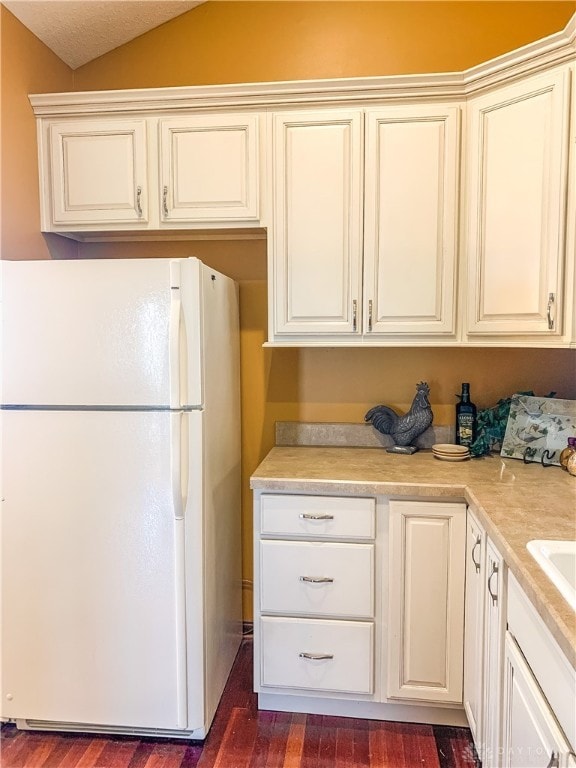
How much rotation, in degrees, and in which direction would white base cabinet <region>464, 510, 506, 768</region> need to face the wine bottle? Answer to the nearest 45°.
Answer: approximately 90° to its right

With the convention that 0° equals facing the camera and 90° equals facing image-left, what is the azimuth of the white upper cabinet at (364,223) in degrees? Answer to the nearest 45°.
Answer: approximately 0°

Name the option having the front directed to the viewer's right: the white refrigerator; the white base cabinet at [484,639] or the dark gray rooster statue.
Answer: the dark gray rooster statue

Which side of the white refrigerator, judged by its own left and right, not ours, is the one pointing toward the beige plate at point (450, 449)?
left

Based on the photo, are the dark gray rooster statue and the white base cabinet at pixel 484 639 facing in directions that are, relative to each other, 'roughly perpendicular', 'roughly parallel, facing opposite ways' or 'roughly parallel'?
roughly parallel, facing opposite ways

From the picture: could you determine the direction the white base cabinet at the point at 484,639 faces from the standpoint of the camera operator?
facing to the left of the viewer

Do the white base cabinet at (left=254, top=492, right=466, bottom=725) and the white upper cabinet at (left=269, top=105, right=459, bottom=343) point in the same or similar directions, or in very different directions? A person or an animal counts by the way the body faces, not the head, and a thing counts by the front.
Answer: same or similar directions

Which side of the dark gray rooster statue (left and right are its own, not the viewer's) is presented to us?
right

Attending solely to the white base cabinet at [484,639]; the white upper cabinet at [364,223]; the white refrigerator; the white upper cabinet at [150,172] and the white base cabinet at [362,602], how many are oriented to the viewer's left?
1

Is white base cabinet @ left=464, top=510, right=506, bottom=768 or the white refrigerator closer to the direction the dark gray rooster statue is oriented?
the white base cabinet

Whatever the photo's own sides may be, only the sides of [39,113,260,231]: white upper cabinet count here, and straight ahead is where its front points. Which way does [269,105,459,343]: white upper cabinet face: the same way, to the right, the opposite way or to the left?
the same way

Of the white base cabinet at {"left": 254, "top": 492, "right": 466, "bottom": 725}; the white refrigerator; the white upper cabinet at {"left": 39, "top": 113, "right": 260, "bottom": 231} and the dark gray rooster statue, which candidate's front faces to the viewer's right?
the dark gray rooster statue

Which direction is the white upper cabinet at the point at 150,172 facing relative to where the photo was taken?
toward the camera

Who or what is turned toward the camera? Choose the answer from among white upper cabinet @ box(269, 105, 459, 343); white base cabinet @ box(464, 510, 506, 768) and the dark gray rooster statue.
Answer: the white upper cabinet
